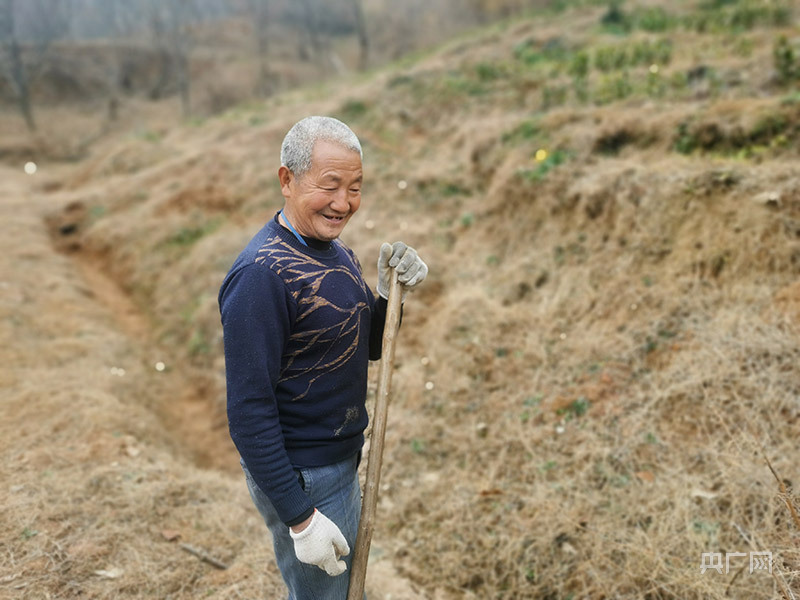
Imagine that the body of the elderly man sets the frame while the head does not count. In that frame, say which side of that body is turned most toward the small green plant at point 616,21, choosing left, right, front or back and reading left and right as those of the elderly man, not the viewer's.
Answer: left

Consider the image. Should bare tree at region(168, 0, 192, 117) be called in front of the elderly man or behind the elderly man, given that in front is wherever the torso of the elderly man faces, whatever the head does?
behind

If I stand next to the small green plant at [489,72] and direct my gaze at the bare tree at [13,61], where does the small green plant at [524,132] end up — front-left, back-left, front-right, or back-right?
back-left

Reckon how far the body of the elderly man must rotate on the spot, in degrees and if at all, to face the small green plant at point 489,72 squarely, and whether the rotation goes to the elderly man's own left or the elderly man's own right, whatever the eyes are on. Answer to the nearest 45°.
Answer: approximately 135° to the elderly man's own left

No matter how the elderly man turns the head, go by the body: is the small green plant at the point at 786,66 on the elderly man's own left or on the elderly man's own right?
on the elderly man's own left

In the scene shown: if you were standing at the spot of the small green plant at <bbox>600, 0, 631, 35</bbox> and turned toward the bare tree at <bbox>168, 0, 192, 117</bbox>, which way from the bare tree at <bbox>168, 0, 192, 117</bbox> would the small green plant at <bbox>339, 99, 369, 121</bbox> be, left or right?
left

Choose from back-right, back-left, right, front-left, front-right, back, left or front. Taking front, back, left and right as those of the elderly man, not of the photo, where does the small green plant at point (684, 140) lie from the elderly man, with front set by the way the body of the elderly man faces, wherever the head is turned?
left

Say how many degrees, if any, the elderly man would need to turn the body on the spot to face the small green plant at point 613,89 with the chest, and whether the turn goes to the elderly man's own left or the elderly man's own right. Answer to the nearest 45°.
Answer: approximately 90° to the elderly man's own left

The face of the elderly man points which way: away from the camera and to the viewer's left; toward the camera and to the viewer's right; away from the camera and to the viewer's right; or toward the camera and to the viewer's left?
toward the camera and to the viewer's right

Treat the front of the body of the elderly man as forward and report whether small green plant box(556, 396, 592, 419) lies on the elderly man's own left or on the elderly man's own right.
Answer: on the elderly man's own left

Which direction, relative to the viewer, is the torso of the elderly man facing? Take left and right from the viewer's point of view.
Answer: facing the viewer and to the right of the viewer
